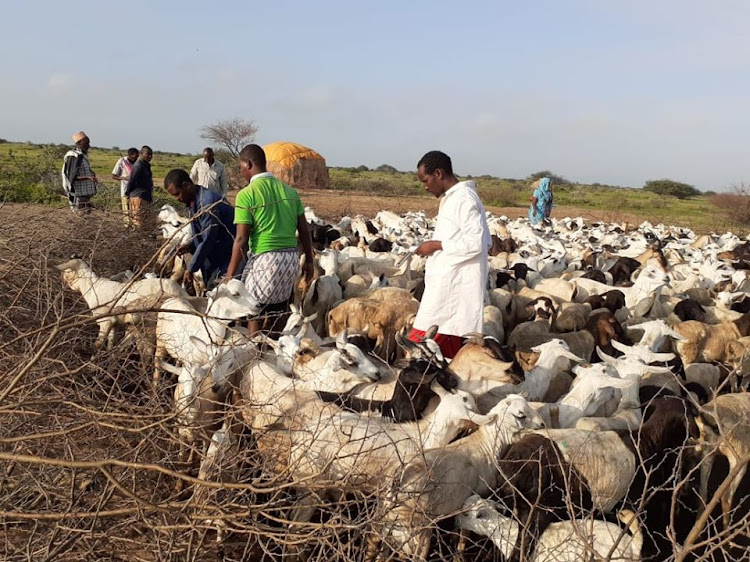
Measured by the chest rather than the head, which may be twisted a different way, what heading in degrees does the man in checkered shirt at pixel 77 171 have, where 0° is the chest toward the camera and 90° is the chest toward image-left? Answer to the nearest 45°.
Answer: approximately 270°

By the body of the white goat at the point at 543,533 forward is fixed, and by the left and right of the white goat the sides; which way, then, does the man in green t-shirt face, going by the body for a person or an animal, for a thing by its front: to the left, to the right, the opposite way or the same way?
to the right

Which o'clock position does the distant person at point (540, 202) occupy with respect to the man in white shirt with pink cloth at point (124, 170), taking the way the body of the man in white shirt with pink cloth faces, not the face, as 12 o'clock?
The distant person is roughly at 10 o'clock from the man in white shirt with pink cloth.

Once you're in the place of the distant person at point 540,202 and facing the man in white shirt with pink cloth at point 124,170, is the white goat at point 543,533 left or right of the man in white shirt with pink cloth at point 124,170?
left

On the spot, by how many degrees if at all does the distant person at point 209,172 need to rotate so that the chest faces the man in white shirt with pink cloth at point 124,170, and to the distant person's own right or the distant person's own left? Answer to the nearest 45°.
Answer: approximately 135° to the distant person's own right

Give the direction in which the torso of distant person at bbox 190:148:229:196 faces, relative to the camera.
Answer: toward the camera

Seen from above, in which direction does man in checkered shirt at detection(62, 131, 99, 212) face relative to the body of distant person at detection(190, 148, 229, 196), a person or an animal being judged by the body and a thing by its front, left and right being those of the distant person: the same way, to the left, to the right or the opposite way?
to the left

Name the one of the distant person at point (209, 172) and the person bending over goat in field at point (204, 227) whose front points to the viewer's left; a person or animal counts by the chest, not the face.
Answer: the person bending over goat in field

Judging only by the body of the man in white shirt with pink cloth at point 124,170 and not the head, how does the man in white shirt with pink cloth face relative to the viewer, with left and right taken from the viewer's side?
facing the viewer and to the right of the viewer

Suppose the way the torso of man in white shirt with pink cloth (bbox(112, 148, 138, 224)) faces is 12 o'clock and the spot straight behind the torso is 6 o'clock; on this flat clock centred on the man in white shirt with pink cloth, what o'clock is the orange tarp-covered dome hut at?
The orange tarp-covered dome hut is roughly at 8 o'clock from the man in white shirt with pink cloth.

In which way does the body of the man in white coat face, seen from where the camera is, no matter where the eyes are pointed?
to the viewer's left

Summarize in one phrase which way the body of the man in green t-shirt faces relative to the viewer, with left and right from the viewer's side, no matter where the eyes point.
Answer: facing away from the viewer and to the left of the viewer

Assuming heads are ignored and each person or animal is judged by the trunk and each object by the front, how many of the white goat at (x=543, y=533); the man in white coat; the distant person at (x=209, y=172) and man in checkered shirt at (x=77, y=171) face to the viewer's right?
1

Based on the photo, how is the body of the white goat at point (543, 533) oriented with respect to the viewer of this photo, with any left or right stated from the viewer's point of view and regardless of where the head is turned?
facing to the left of the viewer

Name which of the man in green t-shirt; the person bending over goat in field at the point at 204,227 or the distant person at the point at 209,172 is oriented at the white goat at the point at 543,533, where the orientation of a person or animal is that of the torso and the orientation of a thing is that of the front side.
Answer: the distant person

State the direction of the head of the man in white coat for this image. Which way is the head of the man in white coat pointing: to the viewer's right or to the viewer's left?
to the viewer's left
